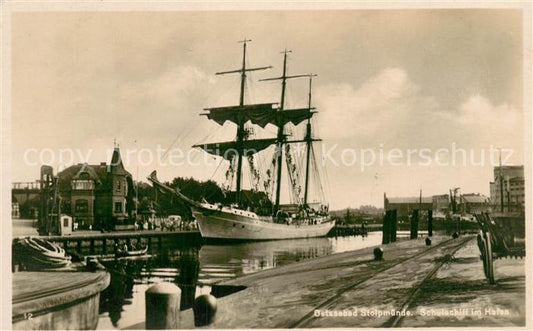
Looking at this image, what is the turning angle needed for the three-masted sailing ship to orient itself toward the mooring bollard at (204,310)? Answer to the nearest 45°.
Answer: approximately 45° to its left

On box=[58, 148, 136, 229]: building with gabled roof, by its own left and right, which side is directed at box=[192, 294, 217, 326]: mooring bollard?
front

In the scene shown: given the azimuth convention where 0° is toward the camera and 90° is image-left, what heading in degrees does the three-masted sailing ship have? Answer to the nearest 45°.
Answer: approximately 45°

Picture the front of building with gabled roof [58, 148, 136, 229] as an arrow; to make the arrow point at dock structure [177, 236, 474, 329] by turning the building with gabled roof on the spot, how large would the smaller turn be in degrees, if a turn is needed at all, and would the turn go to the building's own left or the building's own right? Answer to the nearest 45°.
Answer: approximately 45° to the building's own left

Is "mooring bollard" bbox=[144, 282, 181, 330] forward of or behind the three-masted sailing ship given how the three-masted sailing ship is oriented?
forward

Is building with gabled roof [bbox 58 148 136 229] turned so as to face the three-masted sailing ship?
no

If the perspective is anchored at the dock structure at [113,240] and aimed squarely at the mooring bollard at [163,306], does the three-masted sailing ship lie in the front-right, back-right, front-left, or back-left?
back-left

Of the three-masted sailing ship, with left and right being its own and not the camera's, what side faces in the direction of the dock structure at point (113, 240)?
front

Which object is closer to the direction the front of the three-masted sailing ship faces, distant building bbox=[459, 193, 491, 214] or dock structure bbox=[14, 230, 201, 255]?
the dock structure

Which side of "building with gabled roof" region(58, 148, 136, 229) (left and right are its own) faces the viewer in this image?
front
